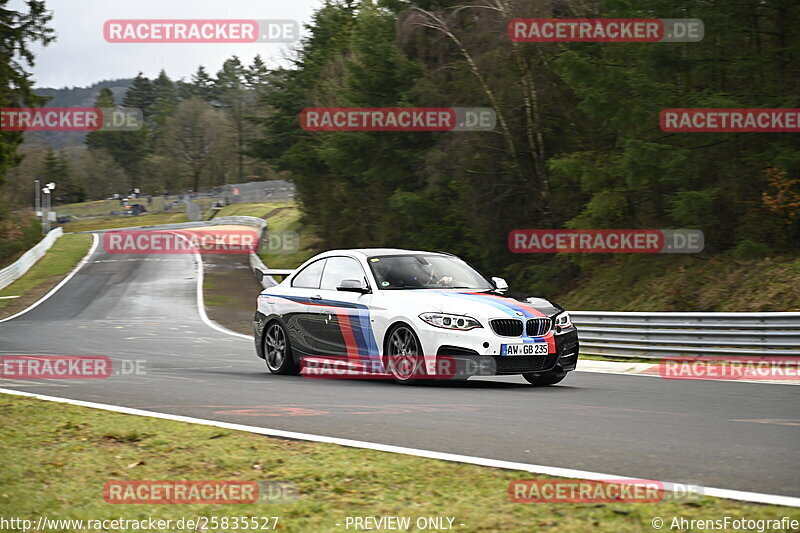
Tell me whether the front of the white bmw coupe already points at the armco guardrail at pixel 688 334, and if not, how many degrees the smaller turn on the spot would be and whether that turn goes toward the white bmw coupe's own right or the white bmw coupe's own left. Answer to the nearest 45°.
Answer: approximately 90° to the white bmw coupe's own left

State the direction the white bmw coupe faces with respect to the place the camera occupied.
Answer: facing the viewer and to the right of the viewer
